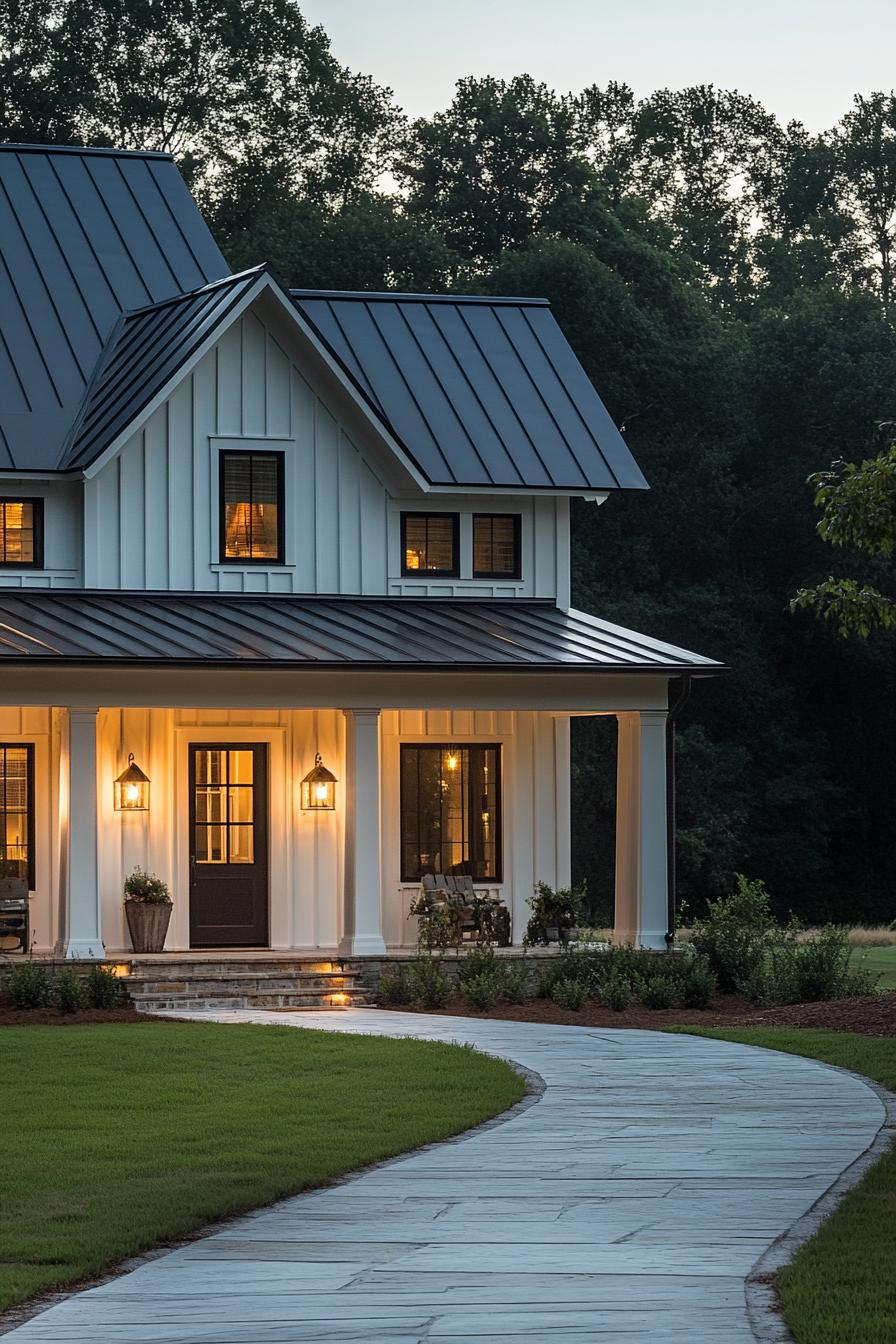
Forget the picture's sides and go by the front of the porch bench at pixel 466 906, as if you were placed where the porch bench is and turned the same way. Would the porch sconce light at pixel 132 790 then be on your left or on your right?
on your right

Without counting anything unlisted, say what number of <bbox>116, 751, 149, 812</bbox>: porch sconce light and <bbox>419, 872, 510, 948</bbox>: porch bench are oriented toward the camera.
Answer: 2

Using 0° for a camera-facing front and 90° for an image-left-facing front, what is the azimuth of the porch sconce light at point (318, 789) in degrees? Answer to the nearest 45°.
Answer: approximately 0°

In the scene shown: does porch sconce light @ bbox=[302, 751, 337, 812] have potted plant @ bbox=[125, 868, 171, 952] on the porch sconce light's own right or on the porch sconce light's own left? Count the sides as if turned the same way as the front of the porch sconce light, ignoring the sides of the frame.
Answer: on the porch sconce light's own right

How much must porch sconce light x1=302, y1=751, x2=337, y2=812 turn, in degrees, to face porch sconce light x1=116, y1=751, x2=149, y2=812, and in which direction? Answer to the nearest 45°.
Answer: approximately 90° to its right

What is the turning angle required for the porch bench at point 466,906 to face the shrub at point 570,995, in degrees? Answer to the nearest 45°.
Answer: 0° — it already faces it
